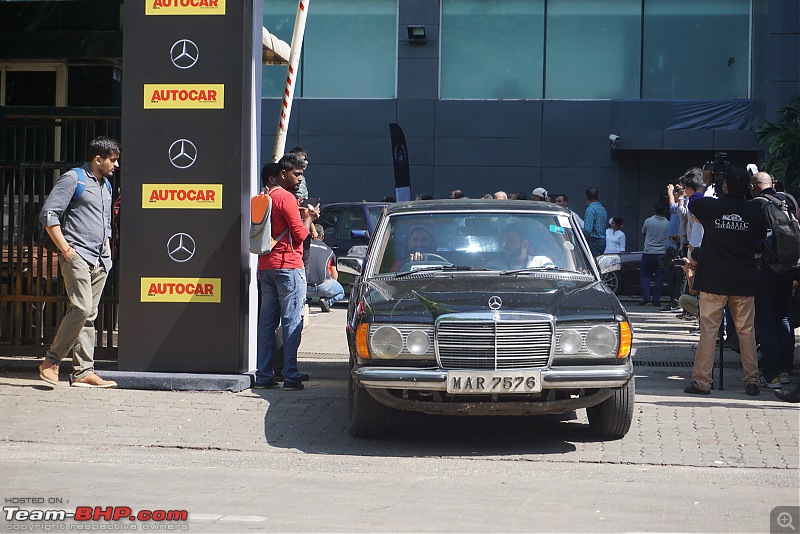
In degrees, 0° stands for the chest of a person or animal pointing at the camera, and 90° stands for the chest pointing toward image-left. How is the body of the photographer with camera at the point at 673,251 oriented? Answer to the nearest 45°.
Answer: approximately 90°

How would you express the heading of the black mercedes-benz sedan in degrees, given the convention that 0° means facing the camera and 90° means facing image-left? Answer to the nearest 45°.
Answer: approximately 0°

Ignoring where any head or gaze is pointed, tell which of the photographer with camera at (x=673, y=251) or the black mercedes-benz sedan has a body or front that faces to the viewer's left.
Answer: the photographer with camera

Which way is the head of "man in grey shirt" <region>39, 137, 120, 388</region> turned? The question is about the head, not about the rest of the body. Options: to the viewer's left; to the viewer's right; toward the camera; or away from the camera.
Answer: to the viewer's right
